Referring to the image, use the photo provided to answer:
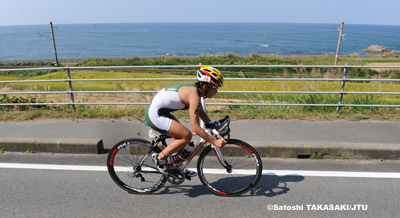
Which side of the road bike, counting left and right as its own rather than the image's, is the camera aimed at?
right

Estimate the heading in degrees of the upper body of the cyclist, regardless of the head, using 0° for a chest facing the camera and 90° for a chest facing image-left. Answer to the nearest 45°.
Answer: approximately 270°

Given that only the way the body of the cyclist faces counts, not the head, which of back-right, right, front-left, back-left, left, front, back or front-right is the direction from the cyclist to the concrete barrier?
back-left

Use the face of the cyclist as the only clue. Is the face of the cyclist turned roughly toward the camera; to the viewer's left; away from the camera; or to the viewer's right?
to the viewer's right
